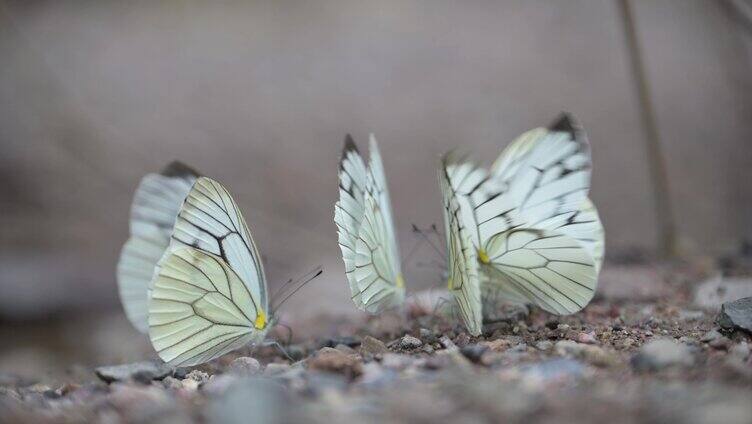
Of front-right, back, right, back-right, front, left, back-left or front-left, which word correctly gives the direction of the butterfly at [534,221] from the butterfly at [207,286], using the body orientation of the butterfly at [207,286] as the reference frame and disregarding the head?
front

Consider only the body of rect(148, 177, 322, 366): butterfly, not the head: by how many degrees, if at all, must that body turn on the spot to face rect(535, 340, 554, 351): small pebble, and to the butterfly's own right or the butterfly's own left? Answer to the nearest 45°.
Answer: approximately 45° to the butterfly's own right

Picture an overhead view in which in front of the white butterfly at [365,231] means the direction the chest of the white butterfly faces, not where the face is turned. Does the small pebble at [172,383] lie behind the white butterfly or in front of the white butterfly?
behind

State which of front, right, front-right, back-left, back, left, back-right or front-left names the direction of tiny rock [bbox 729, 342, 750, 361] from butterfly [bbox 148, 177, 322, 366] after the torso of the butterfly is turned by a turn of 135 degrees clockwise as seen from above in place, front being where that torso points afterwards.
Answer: left

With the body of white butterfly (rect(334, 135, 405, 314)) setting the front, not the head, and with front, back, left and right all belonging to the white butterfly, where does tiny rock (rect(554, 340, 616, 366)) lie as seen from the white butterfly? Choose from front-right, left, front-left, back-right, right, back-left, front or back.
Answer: right

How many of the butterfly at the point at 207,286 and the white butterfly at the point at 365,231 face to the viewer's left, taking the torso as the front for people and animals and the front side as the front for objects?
0

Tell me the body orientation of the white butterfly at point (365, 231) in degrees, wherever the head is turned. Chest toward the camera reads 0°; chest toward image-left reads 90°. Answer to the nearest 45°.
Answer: approximately 225°

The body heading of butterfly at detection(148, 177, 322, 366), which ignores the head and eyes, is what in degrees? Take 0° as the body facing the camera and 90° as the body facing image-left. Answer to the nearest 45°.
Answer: approximately 270°

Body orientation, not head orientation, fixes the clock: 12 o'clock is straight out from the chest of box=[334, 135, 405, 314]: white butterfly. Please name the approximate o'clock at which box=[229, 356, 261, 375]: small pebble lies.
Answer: The small pebble is roughly at 7 o'clock from the white butterfly.

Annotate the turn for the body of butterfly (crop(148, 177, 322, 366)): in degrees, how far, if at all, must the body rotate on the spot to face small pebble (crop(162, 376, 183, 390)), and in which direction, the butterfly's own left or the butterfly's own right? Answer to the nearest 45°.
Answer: approximately 135° to the butterfly's own right
